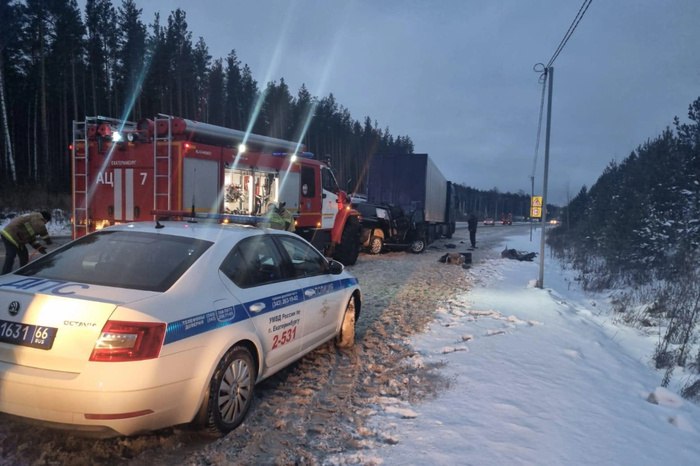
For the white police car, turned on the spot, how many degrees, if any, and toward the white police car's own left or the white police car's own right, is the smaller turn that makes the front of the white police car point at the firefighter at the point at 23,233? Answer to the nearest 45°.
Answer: approximately 45° to the white police car's own left

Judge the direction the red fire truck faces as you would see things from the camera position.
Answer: facing away from the viewer and to the right of the viewer

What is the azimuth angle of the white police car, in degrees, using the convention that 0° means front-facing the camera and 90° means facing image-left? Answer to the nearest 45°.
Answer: approximately 225°

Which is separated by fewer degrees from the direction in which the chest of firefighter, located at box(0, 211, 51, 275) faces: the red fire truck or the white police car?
the red fire truck

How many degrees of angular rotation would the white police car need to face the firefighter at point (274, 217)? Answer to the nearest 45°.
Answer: approximately 45° to its left

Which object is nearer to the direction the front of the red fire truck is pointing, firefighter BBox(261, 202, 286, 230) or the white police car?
the firefighter

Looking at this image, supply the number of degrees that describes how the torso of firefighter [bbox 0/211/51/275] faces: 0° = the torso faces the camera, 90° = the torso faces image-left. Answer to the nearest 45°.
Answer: approximately 270°
